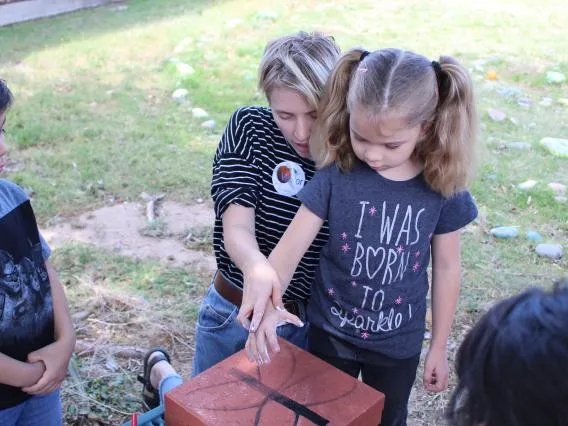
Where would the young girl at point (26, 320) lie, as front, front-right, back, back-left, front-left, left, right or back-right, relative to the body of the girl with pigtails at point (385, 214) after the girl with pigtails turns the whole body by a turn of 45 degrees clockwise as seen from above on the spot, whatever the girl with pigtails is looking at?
front-right

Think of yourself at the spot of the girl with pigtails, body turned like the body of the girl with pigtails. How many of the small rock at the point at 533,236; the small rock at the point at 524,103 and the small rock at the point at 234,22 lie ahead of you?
0

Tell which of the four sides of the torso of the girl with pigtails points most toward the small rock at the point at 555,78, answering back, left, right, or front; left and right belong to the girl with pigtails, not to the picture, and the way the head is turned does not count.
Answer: back

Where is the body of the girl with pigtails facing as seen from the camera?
toward the camera

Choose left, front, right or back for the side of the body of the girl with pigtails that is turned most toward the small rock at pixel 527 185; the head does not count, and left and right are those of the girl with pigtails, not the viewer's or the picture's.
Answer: back

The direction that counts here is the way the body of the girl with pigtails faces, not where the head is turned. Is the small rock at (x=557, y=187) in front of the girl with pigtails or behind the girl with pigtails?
behind

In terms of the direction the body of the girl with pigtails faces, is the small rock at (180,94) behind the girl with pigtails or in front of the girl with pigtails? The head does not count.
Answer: behind

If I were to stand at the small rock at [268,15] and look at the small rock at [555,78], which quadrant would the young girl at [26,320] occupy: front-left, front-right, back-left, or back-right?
front-right

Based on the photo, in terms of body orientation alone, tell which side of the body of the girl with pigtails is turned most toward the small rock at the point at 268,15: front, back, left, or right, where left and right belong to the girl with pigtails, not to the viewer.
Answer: back

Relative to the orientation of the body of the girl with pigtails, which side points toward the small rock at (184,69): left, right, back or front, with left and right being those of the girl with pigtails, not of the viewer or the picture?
back

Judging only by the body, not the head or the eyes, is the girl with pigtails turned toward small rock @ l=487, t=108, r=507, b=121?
no

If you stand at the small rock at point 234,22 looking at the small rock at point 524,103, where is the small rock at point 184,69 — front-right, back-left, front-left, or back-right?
front-right

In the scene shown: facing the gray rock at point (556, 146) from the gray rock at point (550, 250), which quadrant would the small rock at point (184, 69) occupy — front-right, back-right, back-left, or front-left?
front-left

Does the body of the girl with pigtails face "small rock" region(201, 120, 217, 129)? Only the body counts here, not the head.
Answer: no

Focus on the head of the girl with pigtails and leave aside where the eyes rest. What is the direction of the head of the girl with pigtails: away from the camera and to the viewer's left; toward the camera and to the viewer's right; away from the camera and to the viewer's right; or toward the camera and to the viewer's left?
toward the camera and to the viewer's left
